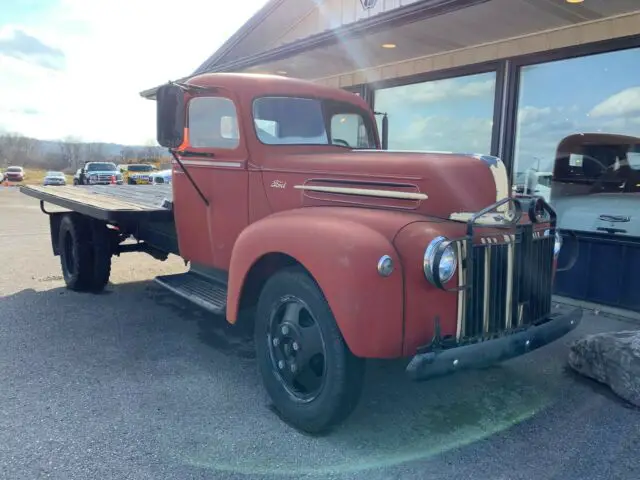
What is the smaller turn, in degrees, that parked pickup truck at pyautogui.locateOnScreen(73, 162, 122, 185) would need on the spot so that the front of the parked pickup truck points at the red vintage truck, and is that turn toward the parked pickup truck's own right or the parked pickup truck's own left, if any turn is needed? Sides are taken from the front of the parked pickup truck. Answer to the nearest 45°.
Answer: approximately 45° to the parked pickup truck's own right

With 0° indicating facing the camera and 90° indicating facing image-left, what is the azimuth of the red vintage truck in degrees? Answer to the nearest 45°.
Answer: approximately 315°

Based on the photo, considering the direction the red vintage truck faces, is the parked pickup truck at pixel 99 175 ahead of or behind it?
behind

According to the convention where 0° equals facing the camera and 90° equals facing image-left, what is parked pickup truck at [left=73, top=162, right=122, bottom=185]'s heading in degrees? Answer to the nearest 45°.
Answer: approximately 315°
